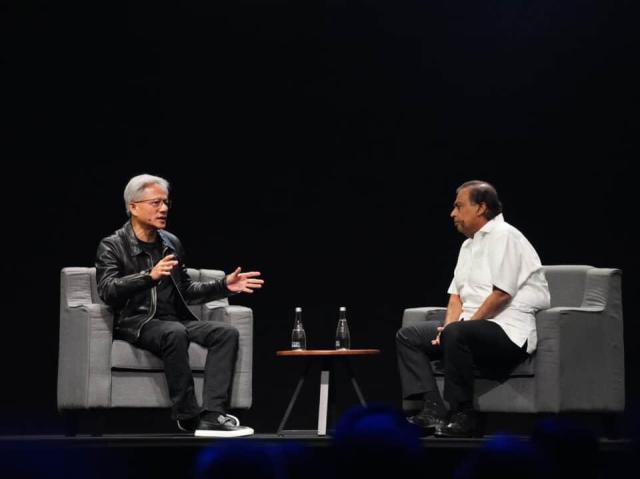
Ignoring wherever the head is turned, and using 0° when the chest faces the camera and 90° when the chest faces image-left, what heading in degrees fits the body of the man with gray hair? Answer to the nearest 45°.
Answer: approximately 315°

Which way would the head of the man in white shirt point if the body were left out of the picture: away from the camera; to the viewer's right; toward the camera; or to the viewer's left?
to the viewer's left

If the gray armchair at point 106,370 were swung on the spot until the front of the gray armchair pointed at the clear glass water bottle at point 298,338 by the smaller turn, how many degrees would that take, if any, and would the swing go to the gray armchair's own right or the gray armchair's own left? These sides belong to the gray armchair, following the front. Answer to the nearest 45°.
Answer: approximately 45° to the gray armchair's own left

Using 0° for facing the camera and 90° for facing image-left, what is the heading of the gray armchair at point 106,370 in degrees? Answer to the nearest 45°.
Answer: approximately 315°

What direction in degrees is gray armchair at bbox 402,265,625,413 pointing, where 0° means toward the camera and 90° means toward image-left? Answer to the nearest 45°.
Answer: approximately 45°

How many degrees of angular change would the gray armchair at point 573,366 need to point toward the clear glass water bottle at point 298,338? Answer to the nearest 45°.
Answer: approximately 45° to its right

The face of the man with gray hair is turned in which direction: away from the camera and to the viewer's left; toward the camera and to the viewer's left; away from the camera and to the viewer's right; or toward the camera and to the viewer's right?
toward the camera and to the viewer's right

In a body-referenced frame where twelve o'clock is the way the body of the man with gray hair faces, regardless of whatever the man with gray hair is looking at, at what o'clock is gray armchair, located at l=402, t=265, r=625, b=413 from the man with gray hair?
The gray armchair is roughly at 11 o'clock from the man with gray hair.
